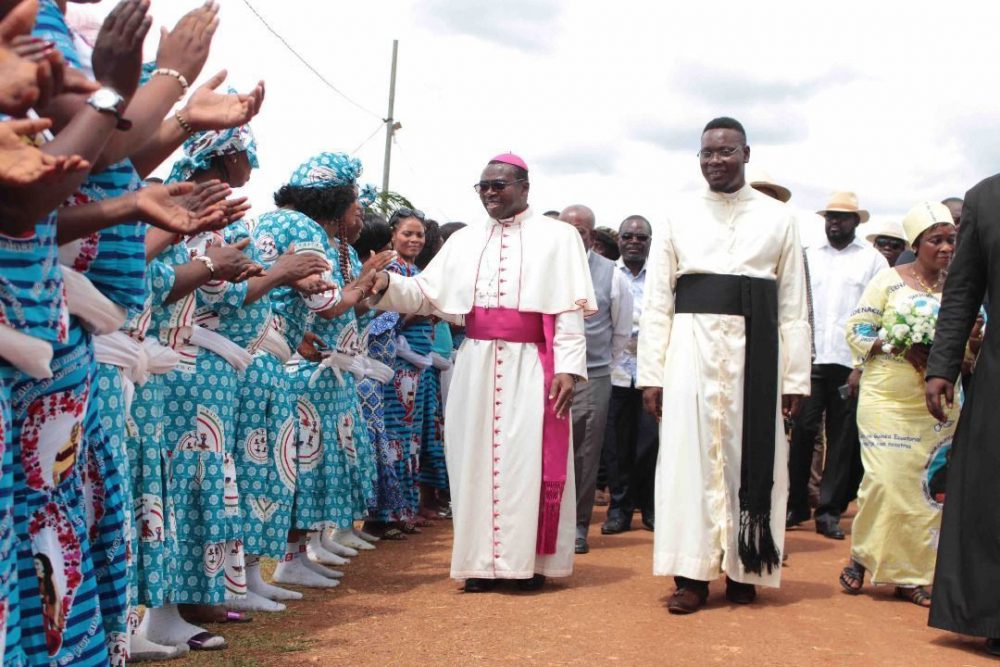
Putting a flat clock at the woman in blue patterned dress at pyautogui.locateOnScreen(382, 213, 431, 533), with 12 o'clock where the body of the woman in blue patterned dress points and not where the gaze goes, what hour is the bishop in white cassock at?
The bishop in white cassock is roughly at 1 o'clock from the woman in blue patterned dress.

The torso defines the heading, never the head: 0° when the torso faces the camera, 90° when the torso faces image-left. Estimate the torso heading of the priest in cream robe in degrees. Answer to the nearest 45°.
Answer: approximately 0°

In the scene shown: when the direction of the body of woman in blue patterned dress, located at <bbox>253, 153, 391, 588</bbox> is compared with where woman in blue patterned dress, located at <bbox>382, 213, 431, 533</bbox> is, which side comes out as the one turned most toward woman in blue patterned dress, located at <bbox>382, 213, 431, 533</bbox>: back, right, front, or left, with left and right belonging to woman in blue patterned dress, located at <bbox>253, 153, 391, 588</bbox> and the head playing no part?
left

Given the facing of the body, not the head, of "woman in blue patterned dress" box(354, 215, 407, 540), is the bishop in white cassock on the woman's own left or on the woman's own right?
on the woman's own right

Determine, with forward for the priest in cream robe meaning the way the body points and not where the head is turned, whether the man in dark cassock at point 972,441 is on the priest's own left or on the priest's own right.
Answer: on the priest's own left

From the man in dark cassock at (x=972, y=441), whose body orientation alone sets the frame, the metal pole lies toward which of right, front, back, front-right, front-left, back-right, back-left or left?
back-right

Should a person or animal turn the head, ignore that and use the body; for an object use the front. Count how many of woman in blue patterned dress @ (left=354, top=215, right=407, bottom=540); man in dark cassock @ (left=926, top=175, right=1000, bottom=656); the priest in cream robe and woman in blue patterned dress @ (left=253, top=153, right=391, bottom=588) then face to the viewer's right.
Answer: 2

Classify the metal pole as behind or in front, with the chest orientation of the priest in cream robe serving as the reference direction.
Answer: behind

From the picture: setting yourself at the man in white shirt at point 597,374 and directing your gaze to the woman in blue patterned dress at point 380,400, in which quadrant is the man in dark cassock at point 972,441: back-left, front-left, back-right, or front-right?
back-left
